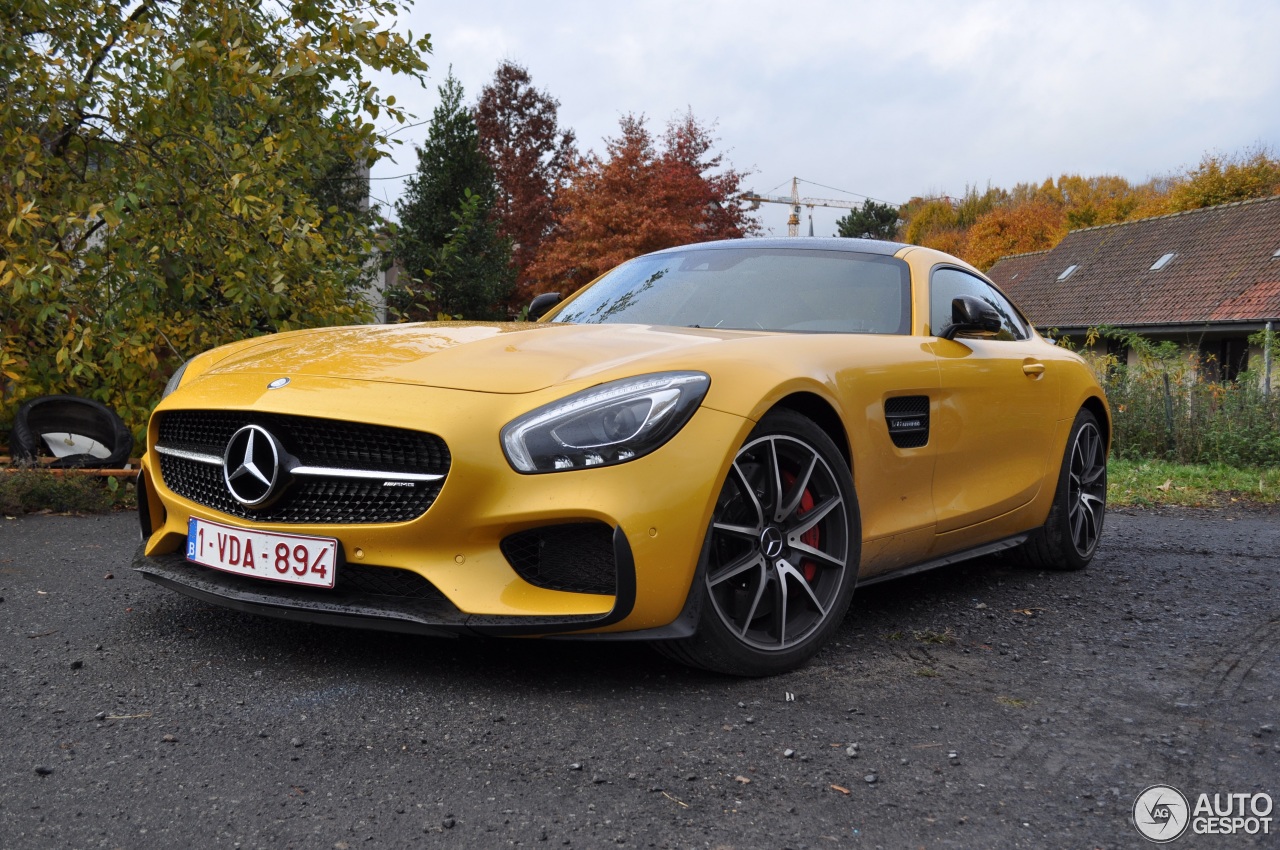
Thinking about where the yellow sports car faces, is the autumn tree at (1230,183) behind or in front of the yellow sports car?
behind

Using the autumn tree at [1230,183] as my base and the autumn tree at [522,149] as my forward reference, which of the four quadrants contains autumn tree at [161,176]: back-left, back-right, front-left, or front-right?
front-left

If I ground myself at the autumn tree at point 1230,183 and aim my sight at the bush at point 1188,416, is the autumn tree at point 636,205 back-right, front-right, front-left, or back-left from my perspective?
front-right

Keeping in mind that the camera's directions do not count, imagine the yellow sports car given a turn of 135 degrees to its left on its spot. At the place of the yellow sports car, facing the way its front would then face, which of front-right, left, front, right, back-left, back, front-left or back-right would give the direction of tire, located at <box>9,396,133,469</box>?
back-left

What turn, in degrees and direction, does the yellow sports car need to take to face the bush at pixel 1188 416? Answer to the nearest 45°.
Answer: approximately 180°

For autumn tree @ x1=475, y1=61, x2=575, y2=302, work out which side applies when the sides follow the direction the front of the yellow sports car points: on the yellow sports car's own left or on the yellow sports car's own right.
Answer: on the yellow sports car's own right

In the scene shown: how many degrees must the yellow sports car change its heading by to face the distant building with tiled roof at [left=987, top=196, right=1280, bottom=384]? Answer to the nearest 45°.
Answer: approximately 180°

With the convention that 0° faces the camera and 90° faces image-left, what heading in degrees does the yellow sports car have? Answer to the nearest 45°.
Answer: approximately 45°

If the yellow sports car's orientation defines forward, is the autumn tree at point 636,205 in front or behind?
behind

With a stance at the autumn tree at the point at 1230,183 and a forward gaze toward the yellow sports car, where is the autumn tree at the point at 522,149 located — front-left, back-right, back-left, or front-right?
front-right
